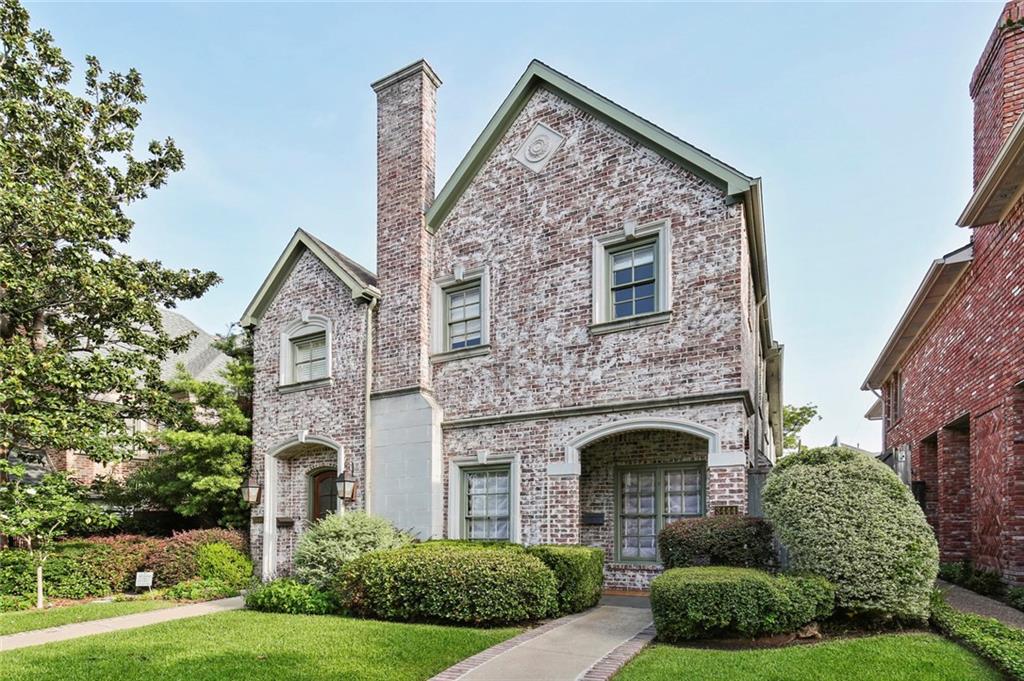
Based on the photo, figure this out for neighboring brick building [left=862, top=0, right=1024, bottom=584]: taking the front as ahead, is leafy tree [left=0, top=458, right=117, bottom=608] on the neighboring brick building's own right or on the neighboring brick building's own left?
on the neighboring brick building's own right

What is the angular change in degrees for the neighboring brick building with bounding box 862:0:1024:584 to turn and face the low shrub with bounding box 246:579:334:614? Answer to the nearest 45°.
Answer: approximately 45° to its right

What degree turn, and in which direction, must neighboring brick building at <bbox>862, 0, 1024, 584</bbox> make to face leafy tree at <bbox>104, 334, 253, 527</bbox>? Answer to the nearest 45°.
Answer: approximately 90° to its right

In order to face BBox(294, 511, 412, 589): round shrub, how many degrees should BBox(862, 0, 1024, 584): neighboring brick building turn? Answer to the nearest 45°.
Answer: approximately 45° to its right

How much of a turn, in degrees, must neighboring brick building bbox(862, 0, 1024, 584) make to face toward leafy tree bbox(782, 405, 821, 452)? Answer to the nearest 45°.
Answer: approximately 180°

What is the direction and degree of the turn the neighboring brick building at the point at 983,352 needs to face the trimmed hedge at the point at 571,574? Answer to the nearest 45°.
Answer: approximately 45° to its right
